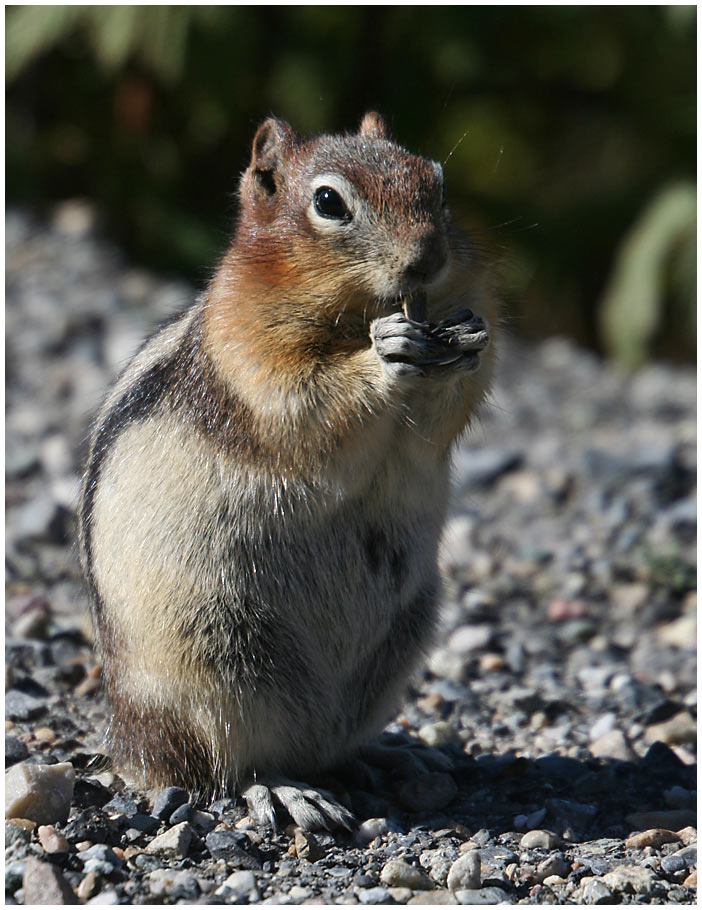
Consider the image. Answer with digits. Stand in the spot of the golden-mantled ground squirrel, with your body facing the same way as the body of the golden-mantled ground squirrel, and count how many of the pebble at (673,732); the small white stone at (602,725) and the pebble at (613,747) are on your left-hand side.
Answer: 3

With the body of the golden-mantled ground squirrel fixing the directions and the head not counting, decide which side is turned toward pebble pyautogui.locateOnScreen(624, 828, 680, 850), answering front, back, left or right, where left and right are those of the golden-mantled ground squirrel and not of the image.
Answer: front

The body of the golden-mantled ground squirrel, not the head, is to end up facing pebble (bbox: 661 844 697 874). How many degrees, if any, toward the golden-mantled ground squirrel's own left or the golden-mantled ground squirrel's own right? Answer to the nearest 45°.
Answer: approximately 45° to the golden-mantled ground squirrel's own left

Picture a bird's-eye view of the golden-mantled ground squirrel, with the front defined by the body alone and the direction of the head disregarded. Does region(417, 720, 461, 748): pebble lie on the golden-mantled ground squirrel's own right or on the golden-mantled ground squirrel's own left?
on the golden-mantled ground squirrel's own left

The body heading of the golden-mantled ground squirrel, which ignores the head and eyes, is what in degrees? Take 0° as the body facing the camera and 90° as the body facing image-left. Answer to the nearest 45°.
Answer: approximately 315°

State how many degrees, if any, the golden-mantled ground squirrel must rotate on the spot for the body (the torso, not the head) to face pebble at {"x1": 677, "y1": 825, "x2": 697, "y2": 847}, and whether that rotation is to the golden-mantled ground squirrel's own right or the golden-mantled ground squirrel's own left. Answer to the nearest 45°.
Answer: approximately 90° to the golden-mantled ground squirrel's own left

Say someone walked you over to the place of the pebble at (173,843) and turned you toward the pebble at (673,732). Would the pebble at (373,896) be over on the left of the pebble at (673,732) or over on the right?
right
